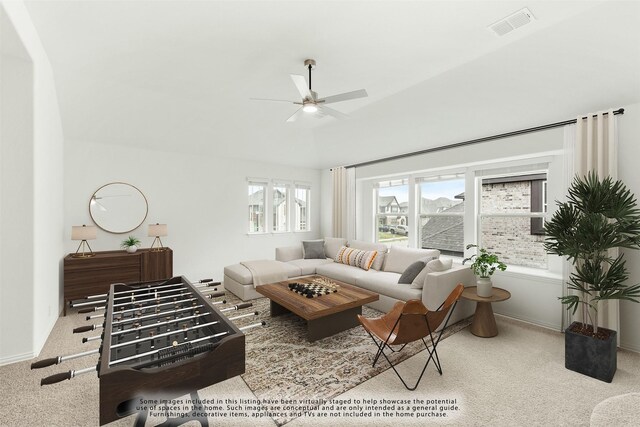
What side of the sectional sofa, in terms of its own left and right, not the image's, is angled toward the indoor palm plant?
left

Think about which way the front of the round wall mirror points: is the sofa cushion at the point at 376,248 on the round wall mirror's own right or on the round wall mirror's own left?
on the round wall mirror's own left

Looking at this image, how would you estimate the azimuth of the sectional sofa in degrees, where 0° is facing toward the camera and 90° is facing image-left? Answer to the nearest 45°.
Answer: approximately 45°

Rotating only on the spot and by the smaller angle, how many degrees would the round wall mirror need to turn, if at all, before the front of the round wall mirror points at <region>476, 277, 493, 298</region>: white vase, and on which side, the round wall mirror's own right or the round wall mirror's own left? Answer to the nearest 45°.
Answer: approximately 45° to the round wall mirror's own left

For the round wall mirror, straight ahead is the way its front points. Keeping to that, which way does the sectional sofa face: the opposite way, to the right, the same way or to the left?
to the right

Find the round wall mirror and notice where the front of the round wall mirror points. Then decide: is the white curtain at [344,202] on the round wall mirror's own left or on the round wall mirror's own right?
on the round wall mirror's own left

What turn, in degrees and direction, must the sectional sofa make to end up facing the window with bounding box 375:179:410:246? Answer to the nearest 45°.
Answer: approximately 135° to its right

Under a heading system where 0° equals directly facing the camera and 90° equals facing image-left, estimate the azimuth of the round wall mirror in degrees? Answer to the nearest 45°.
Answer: approximately 0°

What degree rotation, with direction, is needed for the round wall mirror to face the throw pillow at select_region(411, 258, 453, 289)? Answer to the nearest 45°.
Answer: approximately 45° to its left

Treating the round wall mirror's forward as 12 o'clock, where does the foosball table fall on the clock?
The foosball table is roughly at 12 o'clock from the round wall mirror.
